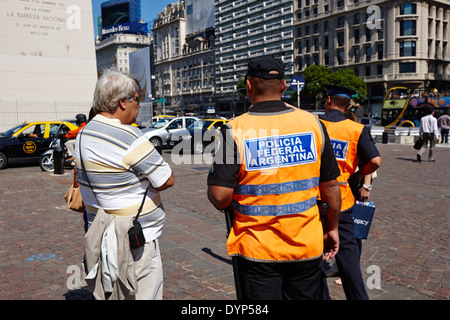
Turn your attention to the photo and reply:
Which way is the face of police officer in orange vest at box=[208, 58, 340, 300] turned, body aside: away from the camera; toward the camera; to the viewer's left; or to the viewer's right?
away from the camera

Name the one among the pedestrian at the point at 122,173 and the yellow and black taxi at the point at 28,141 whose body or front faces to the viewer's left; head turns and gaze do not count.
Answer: the yellow and black taxi

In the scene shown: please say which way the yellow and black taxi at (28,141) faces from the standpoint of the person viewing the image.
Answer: facing to the left of the viewer

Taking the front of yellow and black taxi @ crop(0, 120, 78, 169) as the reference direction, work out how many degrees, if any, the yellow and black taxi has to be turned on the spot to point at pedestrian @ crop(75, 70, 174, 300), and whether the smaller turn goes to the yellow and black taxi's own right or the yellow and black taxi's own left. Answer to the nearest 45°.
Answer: approximately 90° to the yellow and black taxi's own left

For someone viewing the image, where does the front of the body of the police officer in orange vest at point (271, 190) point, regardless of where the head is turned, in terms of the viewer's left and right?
facing away from the viewer

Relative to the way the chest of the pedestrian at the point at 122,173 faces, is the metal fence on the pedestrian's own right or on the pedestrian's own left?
on the pedestrian's own left

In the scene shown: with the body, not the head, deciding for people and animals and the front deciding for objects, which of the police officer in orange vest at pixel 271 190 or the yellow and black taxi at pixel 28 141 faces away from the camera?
the police officer in orange vest

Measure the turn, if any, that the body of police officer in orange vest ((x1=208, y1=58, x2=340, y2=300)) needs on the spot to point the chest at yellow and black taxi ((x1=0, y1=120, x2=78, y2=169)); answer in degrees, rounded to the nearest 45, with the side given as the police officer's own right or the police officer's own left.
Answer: approximately 45° to the police officer's own left

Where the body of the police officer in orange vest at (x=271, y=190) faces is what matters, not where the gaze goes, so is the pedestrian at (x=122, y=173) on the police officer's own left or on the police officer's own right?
on the police officer's own left

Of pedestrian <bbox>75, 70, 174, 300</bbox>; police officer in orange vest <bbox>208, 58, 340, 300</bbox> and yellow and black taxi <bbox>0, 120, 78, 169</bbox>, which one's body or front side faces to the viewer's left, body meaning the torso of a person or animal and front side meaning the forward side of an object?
the yellow and black taxi

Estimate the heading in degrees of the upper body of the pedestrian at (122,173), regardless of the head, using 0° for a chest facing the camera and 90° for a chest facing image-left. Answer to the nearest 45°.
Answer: approximately 225°
